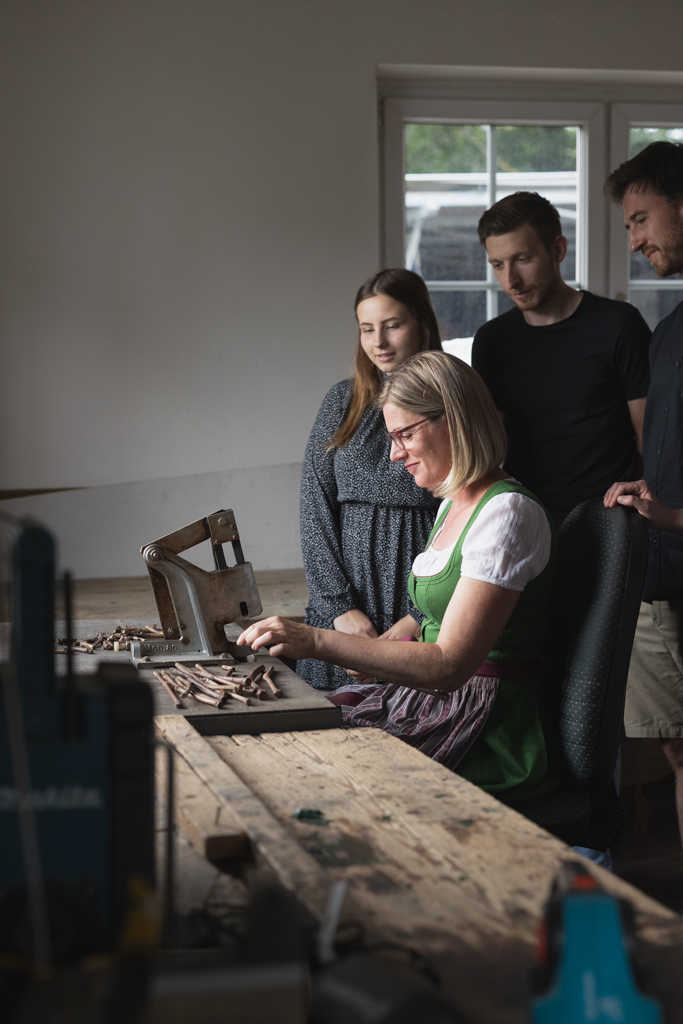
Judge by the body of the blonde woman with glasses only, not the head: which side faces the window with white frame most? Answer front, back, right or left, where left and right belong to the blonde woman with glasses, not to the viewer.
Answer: right

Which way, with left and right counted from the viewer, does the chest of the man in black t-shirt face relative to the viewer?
facing the viewer and to the left of the viewer

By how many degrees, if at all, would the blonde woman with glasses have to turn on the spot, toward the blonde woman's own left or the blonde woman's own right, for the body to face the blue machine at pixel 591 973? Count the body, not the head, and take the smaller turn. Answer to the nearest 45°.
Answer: approximately 90° to the blonde woman's own left

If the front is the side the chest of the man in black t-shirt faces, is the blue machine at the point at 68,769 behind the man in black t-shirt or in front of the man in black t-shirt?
in front

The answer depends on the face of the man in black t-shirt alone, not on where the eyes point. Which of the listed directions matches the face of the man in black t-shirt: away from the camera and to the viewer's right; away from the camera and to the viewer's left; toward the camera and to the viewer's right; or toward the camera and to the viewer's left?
toward the camera and to the viewer's left

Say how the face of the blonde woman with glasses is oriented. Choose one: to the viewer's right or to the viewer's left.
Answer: to the viewer's left

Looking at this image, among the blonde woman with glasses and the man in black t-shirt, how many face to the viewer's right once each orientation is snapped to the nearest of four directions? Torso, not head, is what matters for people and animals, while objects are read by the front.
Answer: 0

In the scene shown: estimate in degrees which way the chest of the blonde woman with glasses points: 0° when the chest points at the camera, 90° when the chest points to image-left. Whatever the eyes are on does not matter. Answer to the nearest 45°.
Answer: approximately 90°

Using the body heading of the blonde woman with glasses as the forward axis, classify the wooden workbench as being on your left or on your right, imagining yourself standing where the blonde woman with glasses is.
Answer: on your left

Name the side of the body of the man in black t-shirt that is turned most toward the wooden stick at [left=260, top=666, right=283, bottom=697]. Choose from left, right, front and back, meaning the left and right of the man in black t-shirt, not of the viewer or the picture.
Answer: front

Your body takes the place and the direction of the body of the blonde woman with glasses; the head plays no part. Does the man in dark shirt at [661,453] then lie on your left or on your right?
on your right
